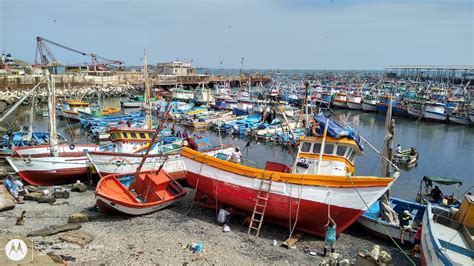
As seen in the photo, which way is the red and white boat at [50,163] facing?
to the viewer's left

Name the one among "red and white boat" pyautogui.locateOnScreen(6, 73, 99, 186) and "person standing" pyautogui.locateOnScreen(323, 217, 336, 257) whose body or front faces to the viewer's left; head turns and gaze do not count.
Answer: the red and white boat

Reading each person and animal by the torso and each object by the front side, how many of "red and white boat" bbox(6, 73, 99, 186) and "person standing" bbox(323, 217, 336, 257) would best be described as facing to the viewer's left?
1

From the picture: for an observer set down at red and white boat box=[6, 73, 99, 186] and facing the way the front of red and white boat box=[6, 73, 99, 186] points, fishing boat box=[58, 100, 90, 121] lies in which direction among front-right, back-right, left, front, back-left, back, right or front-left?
right

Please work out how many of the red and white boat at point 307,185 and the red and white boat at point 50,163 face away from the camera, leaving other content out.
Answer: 0

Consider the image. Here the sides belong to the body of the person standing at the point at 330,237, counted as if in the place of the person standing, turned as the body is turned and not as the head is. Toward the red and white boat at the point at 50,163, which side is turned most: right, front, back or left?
left

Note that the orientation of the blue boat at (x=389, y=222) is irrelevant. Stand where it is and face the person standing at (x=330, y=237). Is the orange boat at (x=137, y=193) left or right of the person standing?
right

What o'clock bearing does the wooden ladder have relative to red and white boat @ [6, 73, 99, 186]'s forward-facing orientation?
The wooden ladder is roughly at 8 o'clock from the red and white boat.

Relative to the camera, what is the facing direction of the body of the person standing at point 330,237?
away from the camera

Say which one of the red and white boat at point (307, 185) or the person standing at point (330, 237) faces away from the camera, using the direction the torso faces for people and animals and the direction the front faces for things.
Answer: the person standing

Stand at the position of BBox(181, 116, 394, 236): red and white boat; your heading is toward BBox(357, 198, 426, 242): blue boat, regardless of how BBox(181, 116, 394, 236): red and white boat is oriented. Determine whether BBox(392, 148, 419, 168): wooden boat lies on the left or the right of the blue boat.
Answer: left

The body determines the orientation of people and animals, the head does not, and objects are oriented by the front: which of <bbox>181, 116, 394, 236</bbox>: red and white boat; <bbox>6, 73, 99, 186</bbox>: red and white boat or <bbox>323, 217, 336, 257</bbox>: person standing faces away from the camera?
the person standing
